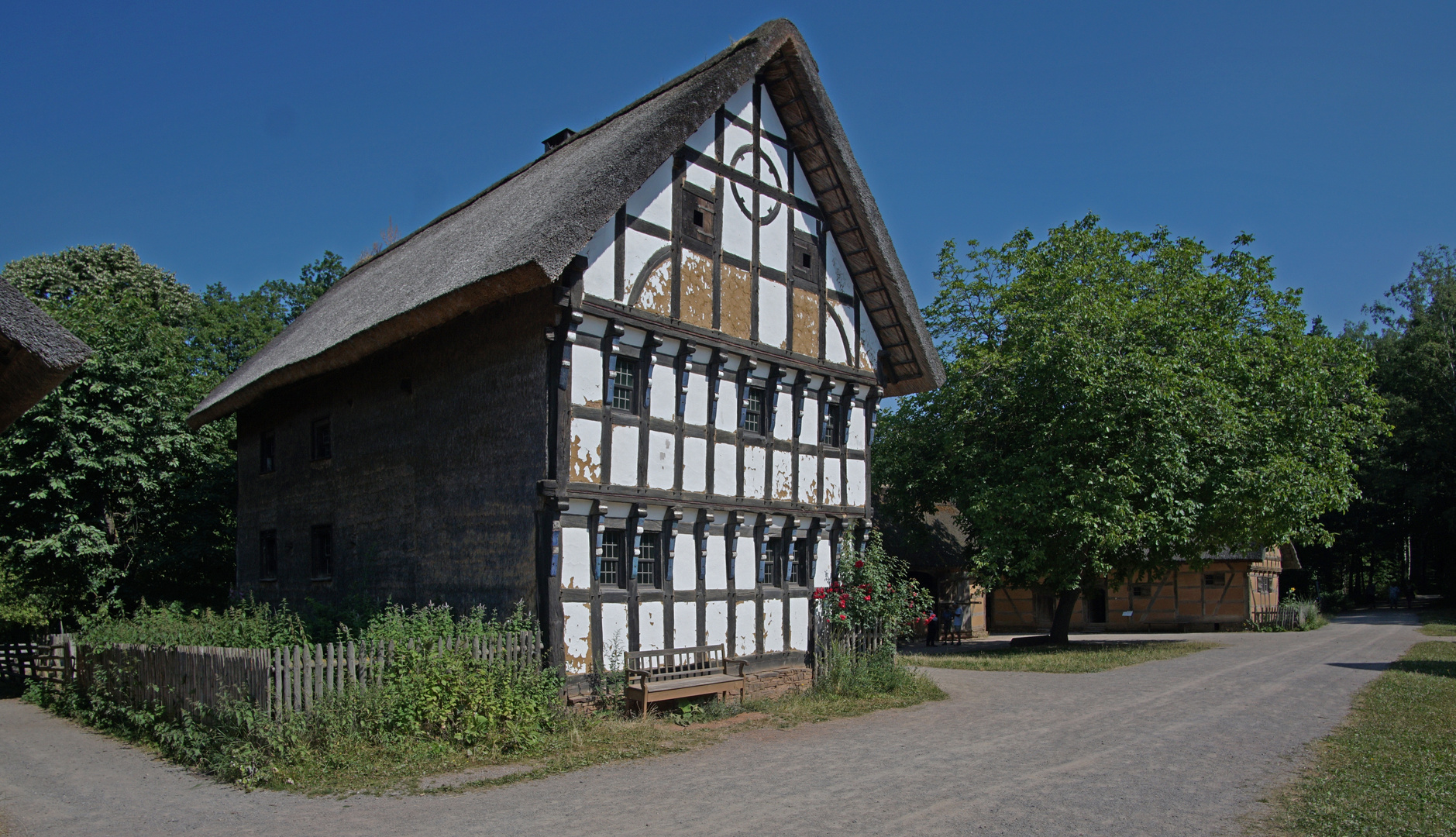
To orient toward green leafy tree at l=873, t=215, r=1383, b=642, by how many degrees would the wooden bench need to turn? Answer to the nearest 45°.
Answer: approximately 90° to its left

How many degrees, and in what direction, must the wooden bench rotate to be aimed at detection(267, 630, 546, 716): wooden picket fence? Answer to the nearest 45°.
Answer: approximately 90° to its right

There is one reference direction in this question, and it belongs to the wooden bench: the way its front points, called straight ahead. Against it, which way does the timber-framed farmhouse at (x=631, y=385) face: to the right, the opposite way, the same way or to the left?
the same way

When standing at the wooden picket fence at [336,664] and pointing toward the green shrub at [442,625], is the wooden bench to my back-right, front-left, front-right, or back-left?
front-right

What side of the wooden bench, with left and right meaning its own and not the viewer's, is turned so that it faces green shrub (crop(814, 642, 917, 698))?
left

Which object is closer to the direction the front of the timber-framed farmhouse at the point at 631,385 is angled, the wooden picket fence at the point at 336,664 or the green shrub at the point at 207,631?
the wooden picket fence

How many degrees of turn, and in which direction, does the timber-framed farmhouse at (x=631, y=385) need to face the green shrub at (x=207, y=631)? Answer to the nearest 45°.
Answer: approximately 135° to its right

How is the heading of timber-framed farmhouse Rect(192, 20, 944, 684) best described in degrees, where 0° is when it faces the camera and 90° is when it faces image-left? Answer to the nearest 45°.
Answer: approximately 315°

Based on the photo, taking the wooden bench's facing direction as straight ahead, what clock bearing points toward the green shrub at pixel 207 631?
The green shrub is roughly at 5 o'clock from the wooden bench.

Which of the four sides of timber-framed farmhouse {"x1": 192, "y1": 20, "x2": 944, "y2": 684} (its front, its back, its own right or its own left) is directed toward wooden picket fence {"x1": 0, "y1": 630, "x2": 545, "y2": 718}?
right

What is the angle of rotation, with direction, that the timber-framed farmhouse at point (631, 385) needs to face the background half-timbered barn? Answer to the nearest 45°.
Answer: approximately 90° to its left

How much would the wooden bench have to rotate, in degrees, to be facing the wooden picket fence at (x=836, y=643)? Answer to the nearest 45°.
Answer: approximately 90° to its left

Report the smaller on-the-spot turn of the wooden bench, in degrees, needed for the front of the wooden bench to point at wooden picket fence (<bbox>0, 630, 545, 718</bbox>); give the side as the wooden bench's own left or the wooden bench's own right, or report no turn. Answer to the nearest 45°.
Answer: approximately 90° to the wooden bench's own right

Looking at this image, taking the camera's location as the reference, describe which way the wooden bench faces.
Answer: facing the viewer and to the right of the viewer

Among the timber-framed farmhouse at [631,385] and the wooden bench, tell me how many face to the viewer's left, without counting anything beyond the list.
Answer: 0
